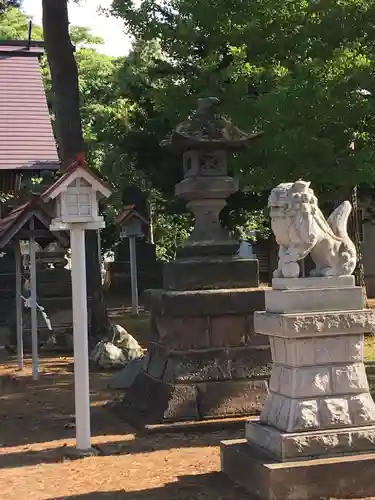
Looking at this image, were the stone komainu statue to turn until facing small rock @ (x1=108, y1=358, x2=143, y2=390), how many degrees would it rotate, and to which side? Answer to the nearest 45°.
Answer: approximately 45° to its right

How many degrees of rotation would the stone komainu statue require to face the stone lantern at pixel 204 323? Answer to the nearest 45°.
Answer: approximately 45° to its right

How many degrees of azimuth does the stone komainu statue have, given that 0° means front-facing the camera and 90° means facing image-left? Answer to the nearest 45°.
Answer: approximately 90°

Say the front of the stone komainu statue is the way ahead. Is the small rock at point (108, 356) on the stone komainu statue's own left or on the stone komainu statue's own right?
on the stone komainu statue's own right

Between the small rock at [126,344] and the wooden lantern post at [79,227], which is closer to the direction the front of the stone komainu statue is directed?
the wooden lantern post

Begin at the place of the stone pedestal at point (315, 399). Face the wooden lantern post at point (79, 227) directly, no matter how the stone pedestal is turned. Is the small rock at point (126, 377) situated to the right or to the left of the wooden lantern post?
right

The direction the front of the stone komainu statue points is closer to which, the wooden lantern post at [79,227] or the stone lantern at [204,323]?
the wooden lantern post

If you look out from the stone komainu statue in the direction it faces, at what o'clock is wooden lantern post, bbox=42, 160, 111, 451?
The wooden lantern post is roughly at 1 o'clock from the stone komainu statue.

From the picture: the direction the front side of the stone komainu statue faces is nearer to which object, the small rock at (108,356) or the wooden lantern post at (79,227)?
the wooden lantern post

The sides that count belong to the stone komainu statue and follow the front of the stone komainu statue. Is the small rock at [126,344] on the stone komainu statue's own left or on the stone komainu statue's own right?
on the stone komainu statue's own right
